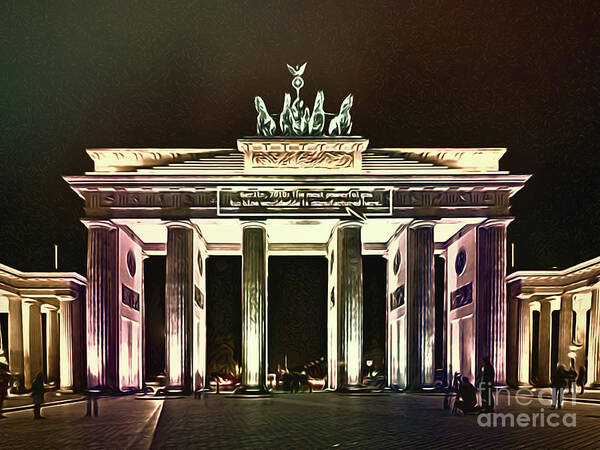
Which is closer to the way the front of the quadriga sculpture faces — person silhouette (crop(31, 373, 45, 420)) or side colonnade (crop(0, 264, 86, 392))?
the person silhouette

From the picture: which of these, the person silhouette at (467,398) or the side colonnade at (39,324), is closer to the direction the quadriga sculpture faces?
the person silhouette

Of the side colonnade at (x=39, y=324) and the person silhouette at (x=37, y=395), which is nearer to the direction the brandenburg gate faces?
the person silhouette

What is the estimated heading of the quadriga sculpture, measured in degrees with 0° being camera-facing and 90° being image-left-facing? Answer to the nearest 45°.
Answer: approximately 0°
